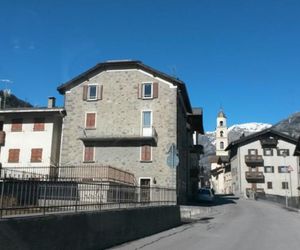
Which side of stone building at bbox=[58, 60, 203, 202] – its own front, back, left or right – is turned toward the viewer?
front

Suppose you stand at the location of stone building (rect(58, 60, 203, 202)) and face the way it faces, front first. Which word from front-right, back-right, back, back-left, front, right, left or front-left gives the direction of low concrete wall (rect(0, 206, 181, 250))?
front

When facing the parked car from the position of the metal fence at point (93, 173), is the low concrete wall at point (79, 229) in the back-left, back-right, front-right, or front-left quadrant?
back-right

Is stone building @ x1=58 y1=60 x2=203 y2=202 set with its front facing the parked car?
no

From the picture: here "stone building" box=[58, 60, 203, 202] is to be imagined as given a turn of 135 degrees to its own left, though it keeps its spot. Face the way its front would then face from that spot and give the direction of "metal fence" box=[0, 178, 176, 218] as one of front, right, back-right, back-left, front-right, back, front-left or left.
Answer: back-right

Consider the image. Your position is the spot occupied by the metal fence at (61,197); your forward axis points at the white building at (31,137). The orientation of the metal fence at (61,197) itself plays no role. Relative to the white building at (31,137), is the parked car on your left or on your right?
right

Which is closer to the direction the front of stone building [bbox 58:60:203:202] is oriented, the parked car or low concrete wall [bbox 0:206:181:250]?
the low concrete wall

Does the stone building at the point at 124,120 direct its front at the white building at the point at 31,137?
no

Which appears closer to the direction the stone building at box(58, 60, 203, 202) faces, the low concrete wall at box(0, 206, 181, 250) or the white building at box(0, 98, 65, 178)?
the low concrete wall

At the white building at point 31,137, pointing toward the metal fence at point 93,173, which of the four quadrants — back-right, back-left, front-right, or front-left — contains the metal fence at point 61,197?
front-right
